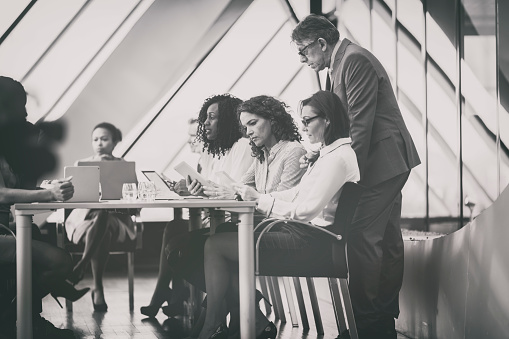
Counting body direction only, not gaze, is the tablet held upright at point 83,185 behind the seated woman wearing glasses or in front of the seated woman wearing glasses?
in front

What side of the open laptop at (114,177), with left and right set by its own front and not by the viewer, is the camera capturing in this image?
back

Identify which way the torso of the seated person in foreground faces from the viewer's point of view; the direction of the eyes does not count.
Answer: to the viewer's right

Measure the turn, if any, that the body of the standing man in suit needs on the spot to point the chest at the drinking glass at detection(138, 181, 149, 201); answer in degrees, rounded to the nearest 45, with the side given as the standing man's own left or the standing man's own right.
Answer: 0° — they already face it

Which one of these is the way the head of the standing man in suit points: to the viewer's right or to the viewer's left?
to the viewer's left

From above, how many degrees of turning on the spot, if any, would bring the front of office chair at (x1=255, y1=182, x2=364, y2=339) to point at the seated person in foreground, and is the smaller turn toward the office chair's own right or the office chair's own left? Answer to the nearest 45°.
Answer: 0° — it already faces them

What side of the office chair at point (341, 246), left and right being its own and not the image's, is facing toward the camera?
left

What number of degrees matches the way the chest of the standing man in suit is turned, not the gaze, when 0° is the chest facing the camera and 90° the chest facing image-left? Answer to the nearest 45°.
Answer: approximately 90°

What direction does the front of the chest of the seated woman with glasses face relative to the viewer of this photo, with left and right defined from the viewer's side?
facing to the left of the viewer
